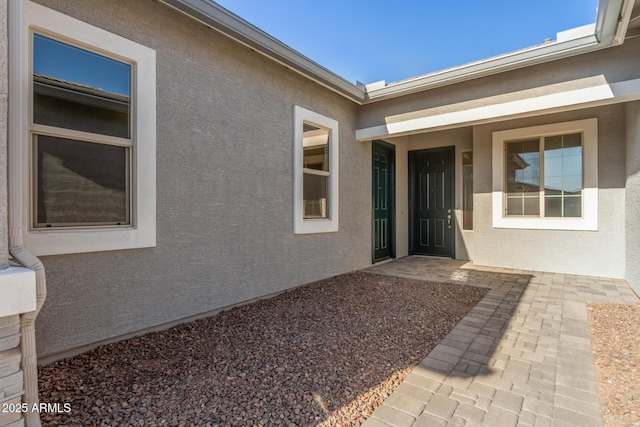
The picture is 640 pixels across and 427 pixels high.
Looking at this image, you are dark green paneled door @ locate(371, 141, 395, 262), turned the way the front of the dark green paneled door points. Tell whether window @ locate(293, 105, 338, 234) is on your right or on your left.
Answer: on your right

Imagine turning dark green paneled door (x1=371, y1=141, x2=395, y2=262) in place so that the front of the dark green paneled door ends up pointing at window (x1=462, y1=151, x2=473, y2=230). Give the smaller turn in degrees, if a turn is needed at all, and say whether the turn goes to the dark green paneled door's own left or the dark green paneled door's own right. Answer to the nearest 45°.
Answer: approximately 45° to the dark green paneled door's own left

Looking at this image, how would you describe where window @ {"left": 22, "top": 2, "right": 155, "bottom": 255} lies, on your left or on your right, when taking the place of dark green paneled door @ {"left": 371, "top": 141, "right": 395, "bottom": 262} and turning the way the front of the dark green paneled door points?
on your right

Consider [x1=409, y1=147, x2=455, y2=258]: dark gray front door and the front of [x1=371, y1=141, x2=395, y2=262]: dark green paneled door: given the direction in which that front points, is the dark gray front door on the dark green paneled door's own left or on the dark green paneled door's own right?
on the dark green paneled door's own left

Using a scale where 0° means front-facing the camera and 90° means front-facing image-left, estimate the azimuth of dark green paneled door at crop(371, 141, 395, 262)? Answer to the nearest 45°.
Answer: approximately 315°

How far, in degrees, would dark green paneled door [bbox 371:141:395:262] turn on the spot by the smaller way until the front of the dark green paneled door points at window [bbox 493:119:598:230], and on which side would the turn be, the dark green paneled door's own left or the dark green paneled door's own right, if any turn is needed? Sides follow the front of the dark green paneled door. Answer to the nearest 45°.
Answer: approximately 45° to the dark green paneled door's own left

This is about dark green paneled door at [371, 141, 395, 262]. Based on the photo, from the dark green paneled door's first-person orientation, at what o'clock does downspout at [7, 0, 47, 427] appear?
The downspout is roughly at 2 o'clock from the dark green paneled door.
